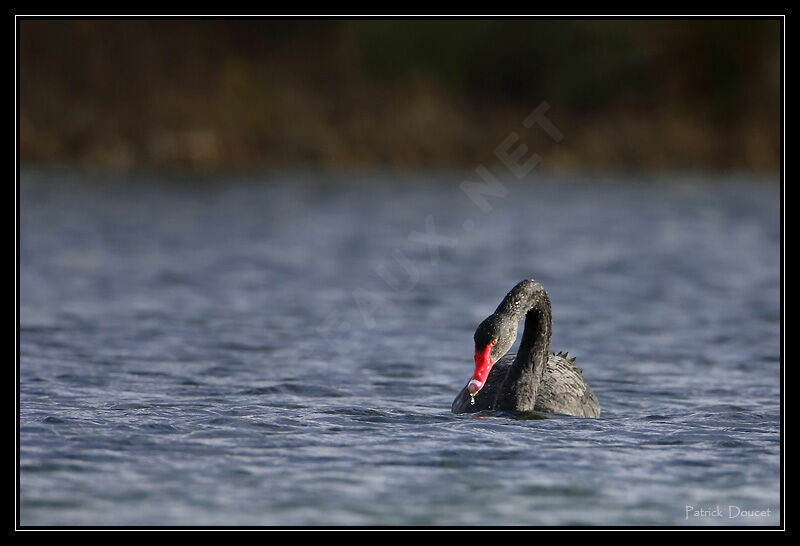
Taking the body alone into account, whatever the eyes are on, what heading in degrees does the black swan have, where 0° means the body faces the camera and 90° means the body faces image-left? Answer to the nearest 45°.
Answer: approximately 0°
